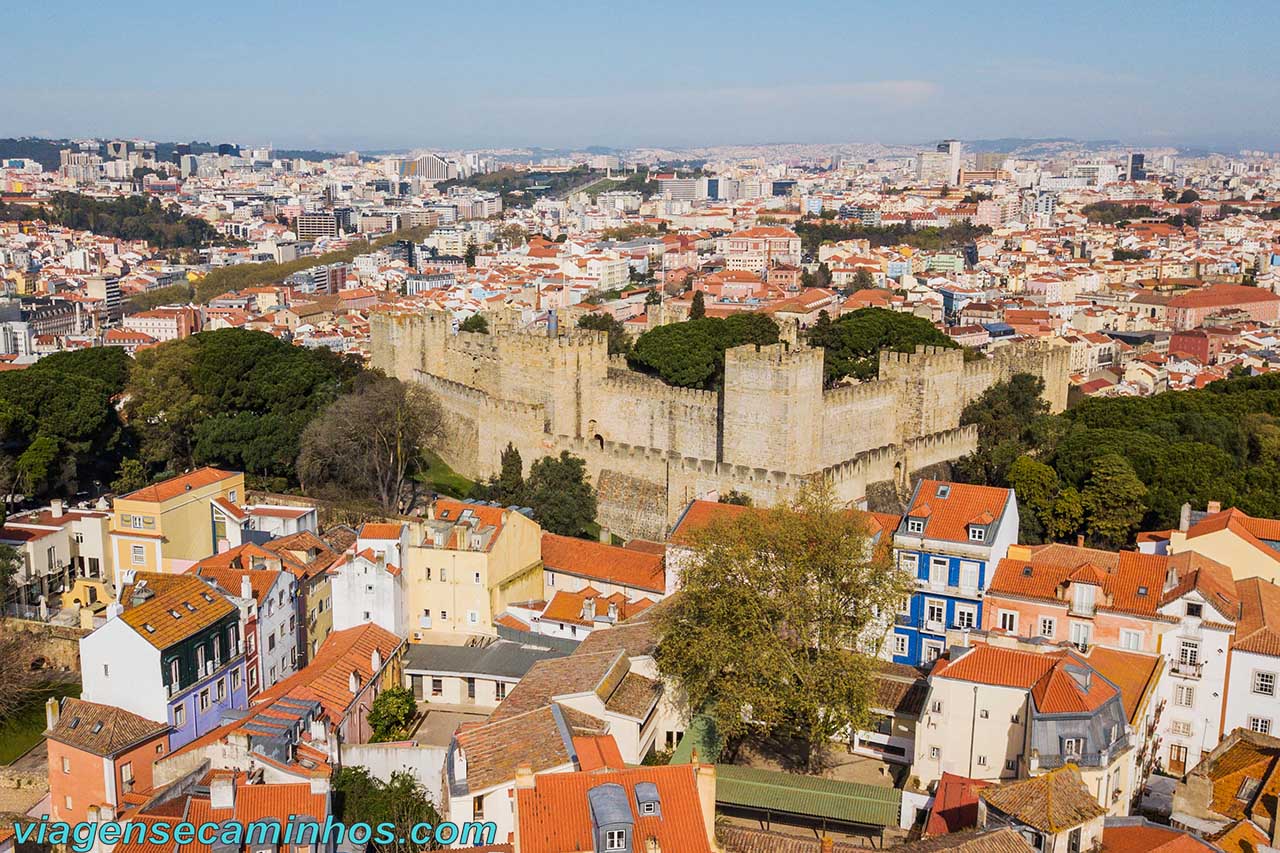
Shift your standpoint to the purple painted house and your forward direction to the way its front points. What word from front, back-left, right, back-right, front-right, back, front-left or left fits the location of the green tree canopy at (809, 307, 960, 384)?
left

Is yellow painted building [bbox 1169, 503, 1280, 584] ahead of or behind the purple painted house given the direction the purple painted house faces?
ahead

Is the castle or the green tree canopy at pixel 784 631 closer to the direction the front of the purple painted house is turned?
the green tree canopy

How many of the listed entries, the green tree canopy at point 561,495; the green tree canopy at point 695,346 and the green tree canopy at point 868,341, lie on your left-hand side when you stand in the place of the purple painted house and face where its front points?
3

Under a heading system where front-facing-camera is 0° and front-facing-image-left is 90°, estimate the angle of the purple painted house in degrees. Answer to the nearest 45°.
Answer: approximately 315°

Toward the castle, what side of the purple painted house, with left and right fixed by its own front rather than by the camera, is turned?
left

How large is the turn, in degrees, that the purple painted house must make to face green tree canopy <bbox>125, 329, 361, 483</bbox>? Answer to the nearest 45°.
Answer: approximately 135° to its left

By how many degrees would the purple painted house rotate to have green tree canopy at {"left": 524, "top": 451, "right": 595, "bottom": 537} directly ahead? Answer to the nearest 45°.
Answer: approximately 90° to its left
